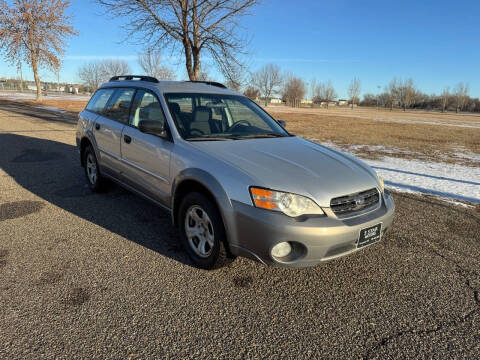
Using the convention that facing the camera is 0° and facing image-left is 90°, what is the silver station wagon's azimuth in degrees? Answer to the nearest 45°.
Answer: approximately 315°
